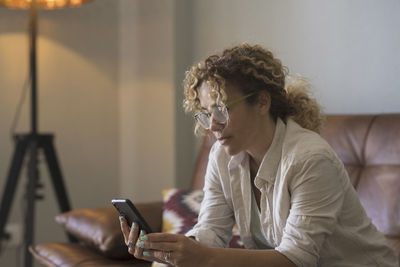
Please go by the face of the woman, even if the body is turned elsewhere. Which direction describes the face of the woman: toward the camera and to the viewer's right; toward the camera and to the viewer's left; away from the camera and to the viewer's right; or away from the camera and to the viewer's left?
toward the camera and to the viewer's left

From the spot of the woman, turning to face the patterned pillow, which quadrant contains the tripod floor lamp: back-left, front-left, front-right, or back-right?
front-left

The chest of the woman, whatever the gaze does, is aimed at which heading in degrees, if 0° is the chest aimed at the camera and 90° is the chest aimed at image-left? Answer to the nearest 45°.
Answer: approximately 45°

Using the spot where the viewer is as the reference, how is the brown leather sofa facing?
facing the viewer and to the left of the viewer
